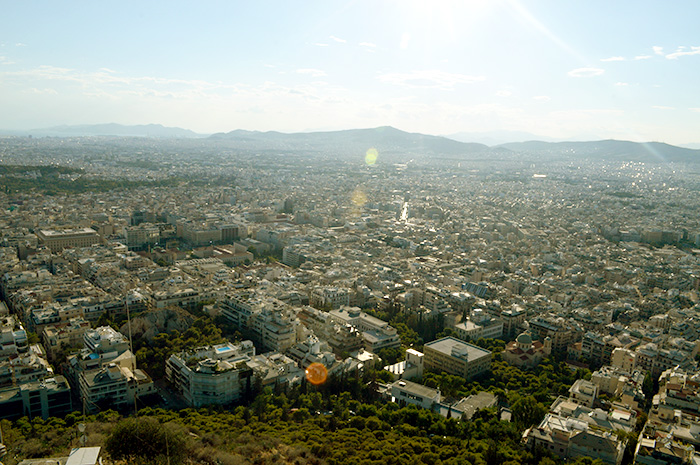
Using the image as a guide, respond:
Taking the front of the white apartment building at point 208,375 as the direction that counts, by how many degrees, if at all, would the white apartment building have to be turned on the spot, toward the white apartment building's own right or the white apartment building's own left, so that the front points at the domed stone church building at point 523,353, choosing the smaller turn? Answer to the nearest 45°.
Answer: approximately 90° to the white apartment building's own left

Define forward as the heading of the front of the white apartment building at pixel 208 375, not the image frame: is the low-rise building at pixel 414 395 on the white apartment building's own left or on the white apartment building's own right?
on the white apartment building's own left

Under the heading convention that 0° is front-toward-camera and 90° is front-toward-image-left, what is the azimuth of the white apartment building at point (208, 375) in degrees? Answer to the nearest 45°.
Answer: approximately 0°

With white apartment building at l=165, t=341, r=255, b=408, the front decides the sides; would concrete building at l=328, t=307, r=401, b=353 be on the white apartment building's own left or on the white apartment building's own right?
on the white apartment building's own left

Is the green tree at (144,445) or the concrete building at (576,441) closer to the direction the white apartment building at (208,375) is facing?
the green tree

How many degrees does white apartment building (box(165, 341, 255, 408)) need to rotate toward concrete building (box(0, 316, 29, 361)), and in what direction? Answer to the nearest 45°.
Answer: approximately 135° to its right

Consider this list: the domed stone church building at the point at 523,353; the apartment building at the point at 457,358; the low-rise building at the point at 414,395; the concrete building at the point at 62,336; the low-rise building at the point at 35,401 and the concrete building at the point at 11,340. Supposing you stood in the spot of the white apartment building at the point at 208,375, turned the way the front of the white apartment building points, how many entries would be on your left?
3

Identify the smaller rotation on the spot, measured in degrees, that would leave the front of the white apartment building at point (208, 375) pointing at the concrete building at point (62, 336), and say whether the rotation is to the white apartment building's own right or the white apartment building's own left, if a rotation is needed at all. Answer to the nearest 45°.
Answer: approximately 135° to the white apartment building's own right

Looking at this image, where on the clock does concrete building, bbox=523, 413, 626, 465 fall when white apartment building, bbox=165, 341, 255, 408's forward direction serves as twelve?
The concrete building is roughly at 10 o'clock from the white apartment building.

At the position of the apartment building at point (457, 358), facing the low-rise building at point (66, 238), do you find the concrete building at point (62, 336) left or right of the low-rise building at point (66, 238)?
left

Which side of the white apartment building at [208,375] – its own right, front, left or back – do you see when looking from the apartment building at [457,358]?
left
